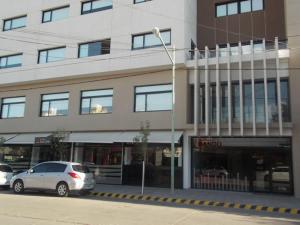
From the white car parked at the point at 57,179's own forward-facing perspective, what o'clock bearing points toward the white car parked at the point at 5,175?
the white car parked at the point at 5,175 is roughly at 12 o'clock from the white car parked at the point at 57,179.

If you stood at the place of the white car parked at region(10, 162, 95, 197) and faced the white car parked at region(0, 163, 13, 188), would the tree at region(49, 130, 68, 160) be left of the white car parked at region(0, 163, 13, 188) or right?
right

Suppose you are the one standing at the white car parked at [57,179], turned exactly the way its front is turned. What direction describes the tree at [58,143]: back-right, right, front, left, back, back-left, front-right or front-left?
front-right

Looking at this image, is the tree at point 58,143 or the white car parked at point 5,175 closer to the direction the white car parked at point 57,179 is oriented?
the white car parked

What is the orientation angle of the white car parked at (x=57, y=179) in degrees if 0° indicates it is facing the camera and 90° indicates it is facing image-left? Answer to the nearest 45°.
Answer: approximately 135°

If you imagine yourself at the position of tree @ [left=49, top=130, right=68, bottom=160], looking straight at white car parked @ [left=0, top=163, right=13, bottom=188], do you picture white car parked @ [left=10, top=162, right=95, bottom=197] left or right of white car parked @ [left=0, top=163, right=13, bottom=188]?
left
